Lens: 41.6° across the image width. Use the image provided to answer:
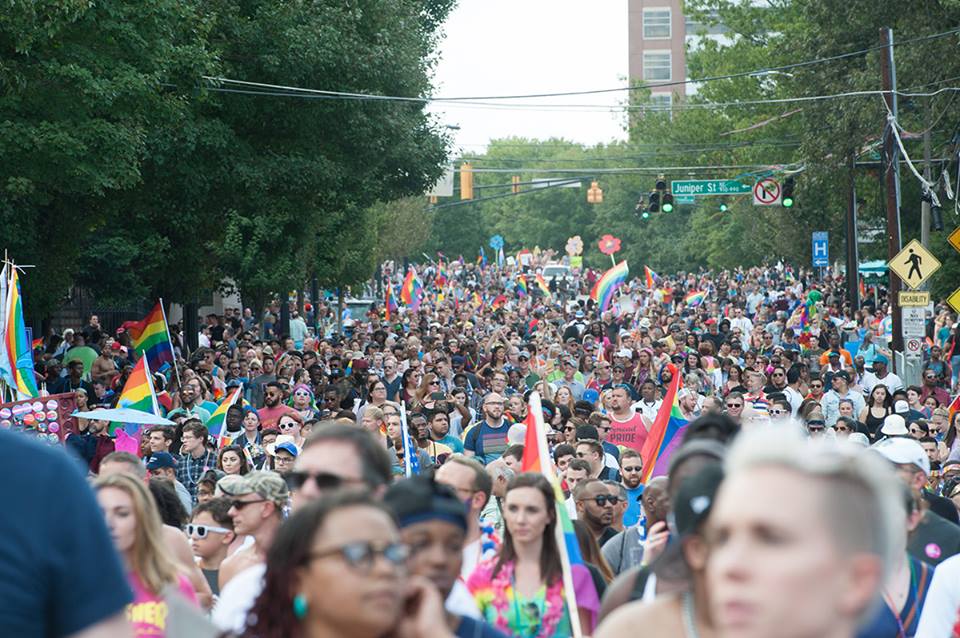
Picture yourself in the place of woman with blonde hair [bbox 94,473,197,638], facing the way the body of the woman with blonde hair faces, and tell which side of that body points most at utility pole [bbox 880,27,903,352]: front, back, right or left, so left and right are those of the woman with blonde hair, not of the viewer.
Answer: back

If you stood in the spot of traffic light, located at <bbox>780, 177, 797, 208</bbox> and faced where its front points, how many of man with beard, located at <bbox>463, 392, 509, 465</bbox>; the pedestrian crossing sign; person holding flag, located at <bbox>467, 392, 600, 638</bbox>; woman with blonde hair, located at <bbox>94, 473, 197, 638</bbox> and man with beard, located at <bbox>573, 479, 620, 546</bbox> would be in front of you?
5

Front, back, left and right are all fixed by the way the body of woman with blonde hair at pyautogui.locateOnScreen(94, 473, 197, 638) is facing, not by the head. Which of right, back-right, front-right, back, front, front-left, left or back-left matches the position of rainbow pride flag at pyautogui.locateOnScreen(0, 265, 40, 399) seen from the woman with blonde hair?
back-right

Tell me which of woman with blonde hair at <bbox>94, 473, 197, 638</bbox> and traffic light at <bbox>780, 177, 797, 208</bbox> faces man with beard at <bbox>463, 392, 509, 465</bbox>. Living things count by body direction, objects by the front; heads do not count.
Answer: the traffic light

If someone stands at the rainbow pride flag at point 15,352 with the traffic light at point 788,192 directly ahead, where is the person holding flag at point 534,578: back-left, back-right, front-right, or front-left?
back-right

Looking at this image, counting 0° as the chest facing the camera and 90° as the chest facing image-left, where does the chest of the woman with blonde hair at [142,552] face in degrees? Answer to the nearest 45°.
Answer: approximately 45°

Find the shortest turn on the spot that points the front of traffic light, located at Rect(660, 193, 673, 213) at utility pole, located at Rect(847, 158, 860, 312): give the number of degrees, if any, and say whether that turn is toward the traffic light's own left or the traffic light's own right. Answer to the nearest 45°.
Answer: approximately 45° to the traffic light's own left

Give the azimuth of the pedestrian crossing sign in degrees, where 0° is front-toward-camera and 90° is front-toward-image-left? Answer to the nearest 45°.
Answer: approximately 0°

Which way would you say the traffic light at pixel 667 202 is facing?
toward the camera

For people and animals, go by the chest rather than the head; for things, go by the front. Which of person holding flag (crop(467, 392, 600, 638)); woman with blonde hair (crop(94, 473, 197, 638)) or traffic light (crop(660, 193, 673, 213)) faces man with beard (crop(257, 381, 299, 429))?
the traffic light

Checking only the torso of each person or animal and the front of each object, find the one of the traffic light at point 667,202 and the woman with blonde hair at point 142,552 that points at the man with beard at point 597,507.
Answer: the traffic light

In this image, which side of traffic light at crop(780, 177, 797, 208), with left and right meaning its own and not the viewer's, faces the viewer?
front
